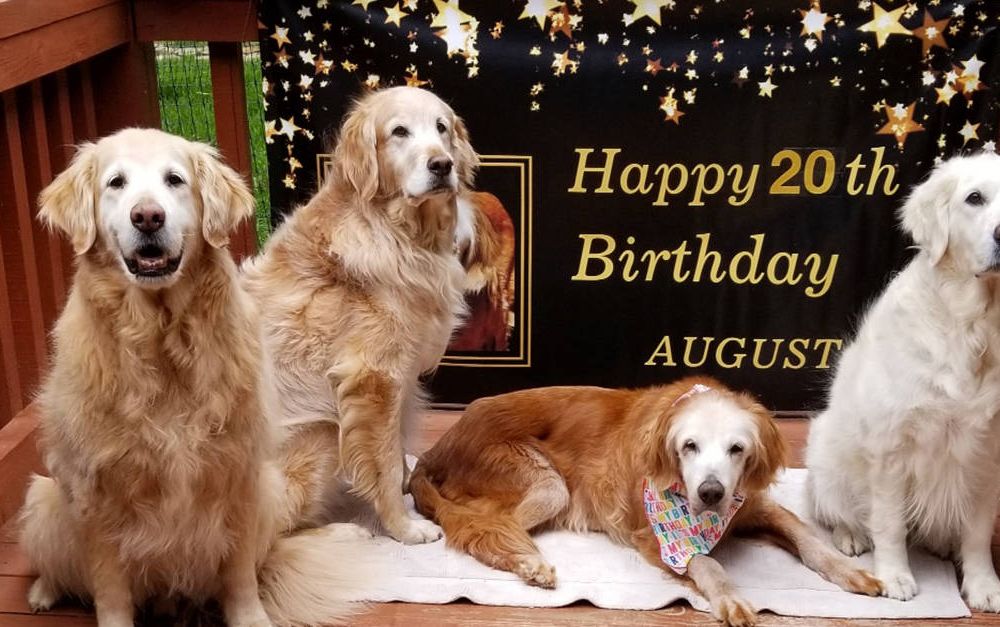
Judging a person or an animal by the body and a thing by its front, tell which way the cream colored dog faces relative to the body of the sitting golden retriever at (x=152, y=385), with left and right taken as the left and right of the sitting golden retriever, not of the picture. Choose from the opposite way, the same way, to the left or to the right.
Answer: the same way

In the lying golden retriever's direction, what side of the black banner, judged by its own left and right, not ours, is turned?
front

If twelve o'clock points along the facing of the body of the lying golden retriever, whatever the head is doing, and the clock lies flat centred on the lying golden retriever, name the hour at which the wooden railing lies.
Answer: The wooden railing is roughly at 5 o'clock from the lying golden retriever.

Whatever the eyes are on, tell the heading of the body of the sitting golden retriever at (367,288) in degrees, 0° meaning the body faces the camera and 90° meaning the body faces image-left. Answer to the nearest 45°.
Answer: approximately 315°

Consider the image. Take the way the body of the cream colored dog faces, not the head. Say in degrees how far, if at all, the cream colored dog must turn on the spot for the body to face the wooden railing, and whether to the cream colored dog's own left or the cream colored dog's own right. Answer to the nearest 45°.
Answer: approximately 135° to the cream colored dog's own right

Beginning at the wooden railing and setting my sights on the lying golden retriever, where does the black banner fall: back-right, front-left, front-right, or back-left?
front-left

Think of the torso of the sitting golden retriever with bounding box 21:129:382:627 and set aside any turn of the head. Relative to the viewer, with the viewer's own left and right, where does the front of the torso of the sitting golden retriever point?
facing the viewer

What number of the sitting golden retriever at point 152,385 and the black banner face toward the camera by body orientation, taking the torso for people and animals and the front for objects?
2

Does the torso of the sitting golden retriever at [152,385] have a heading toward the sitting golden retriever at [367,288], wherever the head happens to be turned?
no

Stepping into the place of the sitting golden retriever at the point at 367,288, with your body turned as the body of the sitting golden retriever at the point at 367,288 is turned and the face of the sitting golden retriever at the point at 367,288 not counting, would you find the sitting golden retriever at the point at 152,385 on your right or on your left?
on your right

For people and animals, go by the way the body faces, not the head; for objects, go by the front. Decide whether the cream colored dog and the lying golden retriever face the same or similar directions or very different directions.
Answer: same or similar directions

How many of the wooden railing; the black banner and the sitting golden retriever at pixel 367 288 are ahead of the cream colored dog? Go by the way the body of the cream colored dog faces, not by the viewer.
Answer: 0

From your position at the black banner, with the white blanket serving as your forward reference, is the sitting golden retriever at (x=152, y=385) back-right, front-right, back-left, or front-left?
front-right

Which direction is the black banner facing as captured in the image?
toward the camera

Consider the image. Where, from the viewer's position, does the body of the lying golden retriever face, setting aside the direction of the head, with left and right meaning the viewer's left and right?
facing the viewer and to the right of the viewer

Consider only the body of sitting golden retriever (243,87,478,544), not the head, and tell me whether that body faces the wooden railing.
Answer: no

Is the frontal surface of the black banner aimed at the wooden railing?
no
